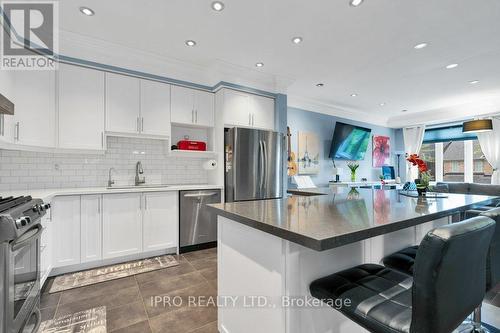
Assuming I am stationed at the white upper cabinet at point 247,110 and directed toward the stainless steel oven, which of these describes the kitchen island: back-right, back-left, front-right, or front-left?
front-left

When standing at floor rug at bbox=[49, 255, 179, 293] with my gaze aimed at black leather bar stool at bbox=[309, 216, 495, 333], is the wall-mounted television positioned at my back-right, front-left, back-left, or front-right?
front-left

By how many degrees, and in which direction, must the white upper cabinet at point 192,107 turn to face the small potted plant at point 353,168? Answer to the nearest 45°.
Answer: approximately 45° to its left

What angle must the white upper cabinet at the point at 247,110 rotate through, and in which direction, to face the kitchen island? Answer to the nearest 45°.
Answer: approximately 45° to its right

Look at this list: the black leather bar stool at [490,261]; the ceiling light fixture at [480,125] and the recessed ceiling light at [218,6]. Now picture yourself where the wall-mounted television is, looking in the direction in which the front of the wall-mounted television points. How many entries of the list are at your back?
0

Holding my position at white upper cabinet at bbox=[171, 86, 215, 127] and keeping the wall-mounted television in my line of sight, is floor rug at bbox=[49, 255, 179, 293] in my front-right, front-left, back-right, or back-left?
back-right

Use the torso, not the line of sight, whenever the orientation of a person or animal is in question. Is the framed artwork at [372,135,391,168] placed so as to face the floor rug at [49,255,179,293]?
no

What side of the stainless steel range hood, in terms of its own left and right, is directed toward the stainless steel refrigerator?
front

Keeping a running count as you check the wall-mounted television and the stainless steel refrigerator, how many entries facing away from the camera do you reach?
0

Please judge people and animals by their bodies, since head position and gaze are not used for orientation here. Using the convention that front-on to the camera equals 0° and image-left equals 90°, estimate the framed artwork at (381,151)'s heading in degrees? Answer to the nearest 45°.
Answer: approximately 315°

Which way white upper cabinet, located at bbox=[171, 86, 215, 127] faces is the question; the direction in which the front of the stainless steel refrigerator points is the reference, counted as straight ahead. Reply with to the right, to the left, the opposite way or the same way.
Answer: the same way

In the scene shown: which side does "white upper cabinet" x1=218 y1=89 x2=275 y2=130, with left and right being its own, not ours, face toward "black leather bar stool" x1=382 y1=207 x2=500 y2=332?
front

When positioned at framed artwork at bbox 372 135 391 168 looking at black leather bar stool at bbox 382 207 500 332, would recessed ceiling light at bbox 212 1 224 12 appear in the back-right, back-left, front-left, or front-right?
front-right

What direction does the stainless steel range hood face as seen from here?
to the viewer's right

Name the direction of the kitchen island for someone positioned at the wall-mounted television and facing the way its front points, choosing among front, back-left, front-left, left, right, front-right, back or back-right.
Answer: front-right

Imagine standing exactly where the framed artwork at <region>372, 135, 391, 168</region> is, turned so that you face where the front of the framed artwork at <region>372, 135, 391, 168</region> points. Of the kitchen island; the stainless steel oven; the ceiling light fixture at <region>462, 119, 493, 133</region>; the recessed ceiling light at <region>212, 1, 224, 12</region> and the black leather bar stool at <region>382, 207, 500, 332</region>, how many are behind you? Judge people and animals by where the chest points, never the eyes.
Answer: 0

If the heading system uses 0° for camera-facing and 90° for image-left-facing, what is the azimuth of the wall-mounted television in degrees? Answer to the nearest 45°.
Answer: approximately 315°

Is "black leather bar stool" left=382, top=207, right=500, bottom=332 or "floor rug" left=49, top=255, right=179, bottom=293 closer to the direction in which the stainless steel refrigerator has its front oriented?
the black leather bar stool

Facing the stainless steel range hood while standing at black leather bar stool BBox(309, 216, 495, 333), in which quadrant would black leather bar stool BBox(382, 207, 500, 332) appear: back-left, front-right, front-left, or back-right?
back-right

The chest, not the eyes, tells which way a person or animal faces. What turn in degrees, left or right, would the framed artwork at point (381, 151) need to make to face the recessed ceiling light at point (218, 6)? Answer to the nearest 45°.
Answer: approximately 45° to its right

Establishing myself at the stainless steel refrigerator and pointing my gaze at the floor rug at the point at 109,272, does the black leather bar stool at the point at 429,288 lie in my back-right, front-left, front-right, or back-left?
front-left
